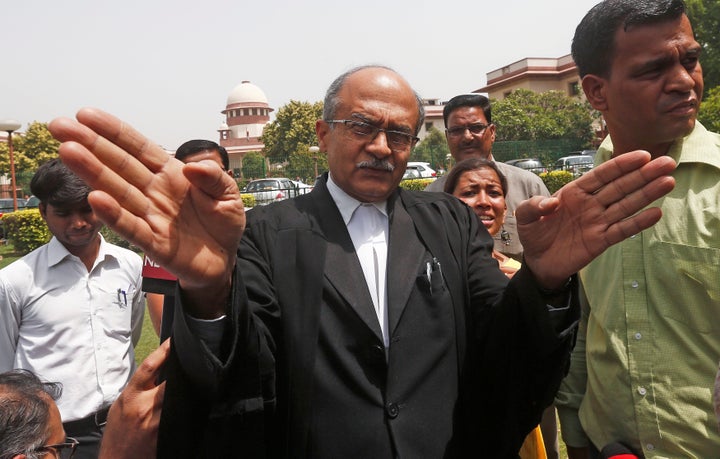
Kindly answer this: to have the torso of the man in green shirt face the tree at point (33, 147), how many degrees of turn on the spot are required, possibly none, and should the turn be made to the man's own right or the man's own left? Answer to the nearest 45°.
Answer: approximately 135° to the man's own right

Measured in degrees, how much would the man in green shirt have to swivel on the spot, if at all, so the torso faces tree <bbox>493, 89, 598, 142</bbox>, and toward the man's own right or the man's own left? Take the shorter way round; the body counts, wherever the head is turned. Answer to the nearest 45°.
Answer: approximately 180°

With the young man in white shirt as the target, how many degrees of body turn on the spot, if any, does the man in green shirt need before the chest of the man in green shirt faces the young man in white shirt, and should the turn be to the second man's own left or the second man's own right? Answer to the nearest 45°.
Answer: approximately 90° to the second man's own right

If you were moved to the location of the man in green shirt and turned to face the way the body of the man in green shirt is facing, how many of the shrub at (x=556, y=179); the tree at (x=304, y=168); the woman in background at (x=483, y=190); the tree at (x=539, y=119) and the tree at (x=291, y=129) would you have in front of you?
0

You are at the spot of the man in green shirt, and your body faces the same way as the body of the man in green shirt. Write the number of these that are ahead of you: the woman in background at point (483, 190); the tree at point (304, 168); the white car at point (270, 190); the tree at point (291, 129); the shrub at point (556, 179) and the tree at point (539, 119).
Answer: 0

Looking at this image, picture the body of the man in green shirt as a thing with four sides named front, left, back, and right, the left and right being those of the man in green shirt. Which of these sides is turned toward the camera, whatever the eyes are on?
front

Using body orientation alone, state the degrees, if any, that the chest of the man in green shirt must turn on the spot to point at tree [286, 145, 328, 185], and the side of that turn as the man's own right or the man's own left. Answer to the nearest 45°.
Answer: approximately 135° to the man's own right

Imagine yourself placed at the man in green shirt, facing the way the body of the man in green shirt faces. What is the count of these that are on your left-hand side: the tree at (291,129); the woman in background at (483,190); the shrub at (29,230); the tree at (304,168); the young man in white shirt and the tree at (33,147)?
0

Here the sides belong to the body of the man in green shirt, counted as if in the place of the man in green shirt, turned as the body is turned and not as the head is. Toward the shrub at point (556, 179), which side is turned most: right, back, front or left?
back

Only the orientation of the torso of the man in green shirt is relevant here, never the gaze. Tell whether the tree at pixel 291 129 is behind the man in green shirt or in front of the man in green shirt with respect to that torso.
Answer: behind

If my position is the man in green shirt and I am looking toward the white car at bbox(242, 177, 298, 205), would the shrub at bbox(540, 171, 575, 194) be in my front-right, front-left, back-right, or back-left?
front-right

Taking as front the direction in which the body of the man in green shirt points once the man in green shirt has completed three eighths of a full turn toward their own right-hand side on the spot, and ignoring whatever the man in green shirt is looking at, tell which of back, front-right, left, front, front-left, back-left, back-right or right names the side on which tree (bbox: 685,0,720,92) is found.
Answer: front-right

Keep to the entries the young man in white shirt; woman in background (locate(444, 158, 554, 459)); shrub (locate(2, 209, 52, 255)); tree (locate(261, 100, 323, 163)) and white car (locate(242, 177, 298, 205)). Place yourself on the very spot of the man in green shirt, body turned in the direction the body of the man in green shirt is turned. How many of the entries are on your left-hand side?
0

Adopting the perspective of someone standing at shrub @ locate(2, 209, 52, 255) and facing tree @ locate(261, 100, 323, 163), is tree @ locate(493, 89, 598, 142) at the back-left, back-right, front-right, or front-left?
front-right

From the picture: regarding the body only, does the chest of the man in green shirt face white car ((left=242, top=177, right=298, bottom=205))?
no
